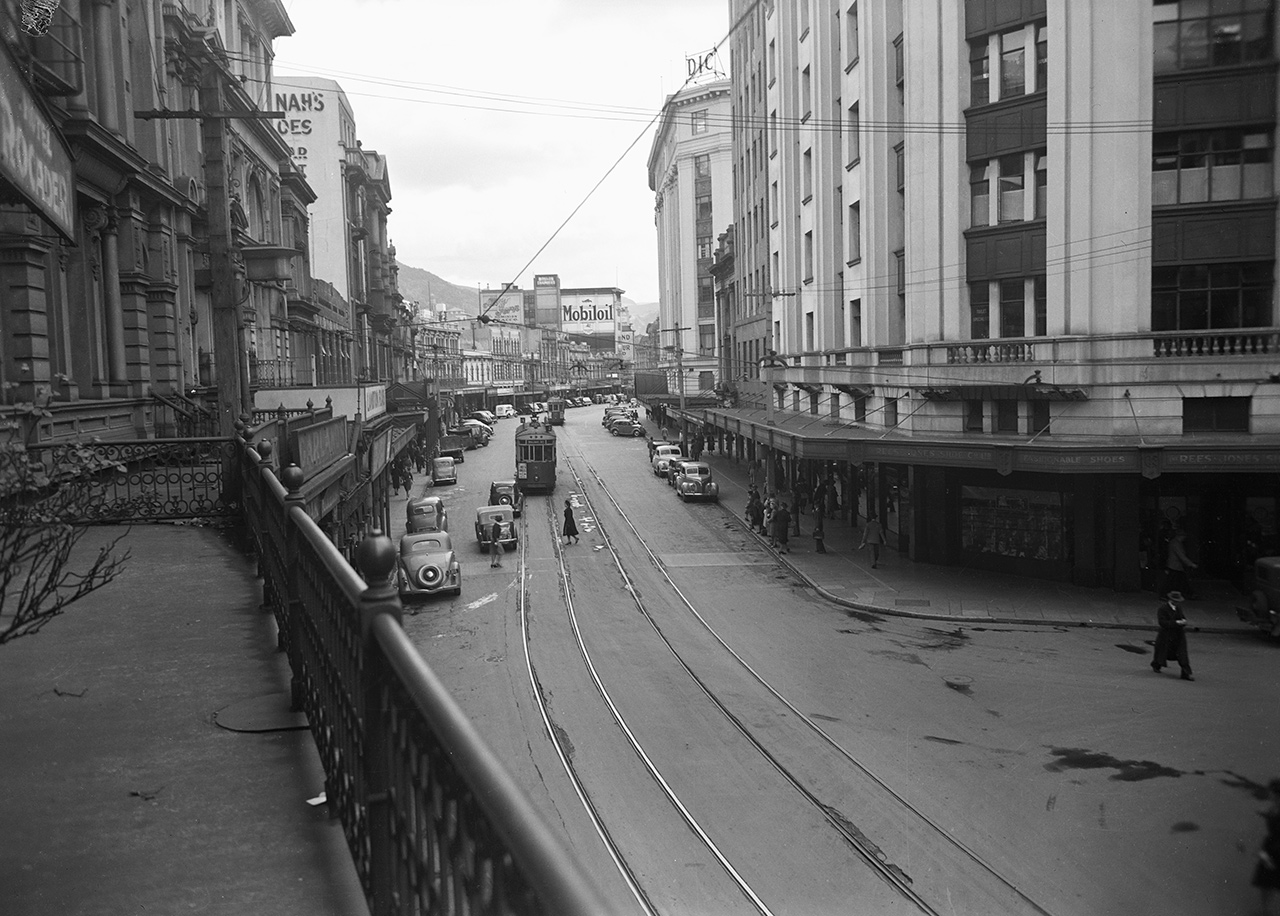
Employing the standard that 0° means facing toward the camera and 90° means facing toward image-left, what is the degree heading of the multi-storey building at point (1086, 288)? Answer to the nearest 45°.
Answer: approximately 45°

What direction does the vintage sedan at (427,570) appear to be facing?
away from the camera

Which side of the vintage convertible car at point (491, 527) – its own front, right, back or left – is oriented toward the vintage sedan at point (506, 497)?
front

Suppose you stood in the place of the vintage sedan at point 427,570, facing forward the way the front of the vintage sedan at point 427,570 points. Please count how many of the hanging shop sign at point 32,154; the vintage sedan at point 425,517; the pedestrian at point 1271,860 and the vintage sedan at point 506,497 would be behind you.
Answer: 2

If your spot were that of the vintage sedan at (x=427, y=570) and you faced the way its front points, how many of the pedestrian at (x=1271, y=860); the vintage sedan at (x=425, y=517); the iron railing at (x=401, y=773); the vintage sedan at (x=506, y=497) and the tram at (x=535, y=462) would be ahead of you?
3

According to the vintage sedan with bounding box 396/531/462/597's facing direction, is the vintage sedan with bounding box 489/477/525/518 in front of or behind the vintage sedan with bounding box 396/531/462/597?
in front

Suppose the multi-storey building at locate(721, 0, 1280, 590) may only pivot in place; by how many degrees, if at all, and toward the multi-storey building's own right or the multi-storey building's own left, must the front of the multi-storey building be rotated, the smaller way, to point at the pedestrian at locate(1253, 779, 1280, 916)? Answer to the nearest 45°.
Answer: approximately 45° to the multi-storey building's own left

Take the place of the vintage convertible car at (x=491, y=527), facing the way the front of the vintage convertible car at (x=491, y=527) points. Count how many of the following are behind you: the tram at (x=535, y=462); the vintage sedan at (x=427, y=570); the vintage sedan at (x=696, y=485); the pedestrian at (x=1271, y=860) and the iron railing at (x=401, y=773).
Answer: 3

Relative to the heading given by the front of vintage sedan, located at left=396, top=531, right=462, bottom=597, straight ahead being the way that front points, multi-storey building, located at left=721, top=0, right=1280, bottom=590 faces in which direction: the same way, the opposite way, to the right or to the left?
to the left

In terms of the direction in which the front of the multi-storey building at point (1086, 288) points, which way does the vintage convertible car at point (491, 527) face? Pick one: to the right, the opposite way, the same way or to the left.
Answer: to the right

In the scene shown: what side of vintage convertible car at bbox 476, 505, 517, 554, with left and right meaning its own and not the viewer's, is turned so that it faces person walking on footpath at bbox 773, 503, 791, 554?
right

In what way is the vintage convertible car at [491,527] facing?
away from the camera

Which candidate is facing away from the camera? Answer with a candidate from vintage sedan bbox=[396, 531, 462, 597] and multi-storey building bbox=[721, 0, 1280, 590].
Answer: the vintage sedan

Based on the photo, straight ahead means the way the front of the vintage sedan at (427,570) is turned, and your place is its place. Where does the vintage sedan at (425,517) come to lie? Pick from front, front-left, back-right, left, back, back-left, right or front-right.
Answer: front

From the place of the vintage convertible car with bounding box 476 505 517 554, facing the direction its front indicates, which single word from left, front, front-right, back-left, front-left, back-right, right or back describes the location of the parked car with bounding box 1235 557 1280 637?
back-right

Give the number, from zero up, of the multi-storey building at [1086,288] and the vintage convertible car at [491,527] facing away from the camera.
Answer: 1

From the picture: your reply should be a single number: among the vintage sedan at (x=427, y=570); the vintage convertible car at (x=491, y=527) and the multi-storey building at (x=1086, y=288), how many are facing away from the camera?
2
